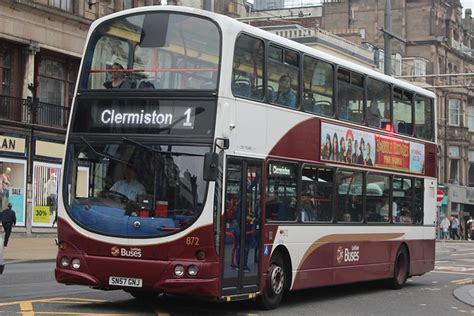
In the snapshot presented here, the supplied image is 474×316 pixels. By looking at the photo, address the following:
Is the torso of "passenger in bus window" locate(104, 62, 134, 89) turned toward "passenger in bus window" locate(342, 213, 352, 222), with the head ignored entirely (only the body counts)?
no

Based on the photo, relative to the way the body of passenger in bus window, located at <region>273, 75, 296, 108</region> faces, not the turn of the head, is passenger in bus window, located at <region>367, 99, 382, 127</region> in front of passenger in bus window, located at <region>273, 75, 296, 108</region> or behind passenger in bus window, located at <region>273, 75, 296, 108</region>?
behind

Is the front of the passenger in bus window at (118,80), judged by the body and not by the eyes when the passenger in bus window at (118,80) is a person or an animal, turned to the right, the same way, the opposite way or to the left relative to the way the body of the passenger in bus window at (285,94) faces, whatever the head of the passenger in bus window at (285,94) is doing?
the same way

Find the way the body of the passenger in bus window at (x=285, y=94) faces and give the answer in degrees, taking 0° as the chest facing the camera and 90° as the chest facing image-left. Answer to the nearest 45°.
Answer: approximately 45°

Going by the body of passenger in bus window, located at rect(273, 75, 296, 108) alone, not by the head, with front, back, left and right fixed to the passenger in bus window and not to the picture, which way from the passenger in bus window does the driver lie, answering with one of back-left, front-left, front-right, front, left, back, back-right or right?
front

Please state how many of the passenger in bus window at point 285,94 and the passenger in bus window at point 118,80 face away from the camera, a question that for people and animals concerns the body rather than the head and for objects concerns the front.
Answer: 0

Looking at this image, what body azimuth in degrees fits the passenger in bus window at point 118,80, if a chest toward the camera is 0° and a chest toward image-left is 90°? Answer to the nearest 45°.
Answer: approximately 45°

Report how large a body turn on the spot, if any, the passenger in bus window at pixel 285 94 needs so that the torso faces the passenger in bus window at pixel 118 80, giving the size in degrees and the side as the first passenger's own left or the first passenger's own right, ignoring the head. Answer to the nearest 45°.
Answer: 0° — they already face them

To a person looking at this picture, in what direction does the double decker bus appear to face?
facing the viewer and to the left of the viewer
